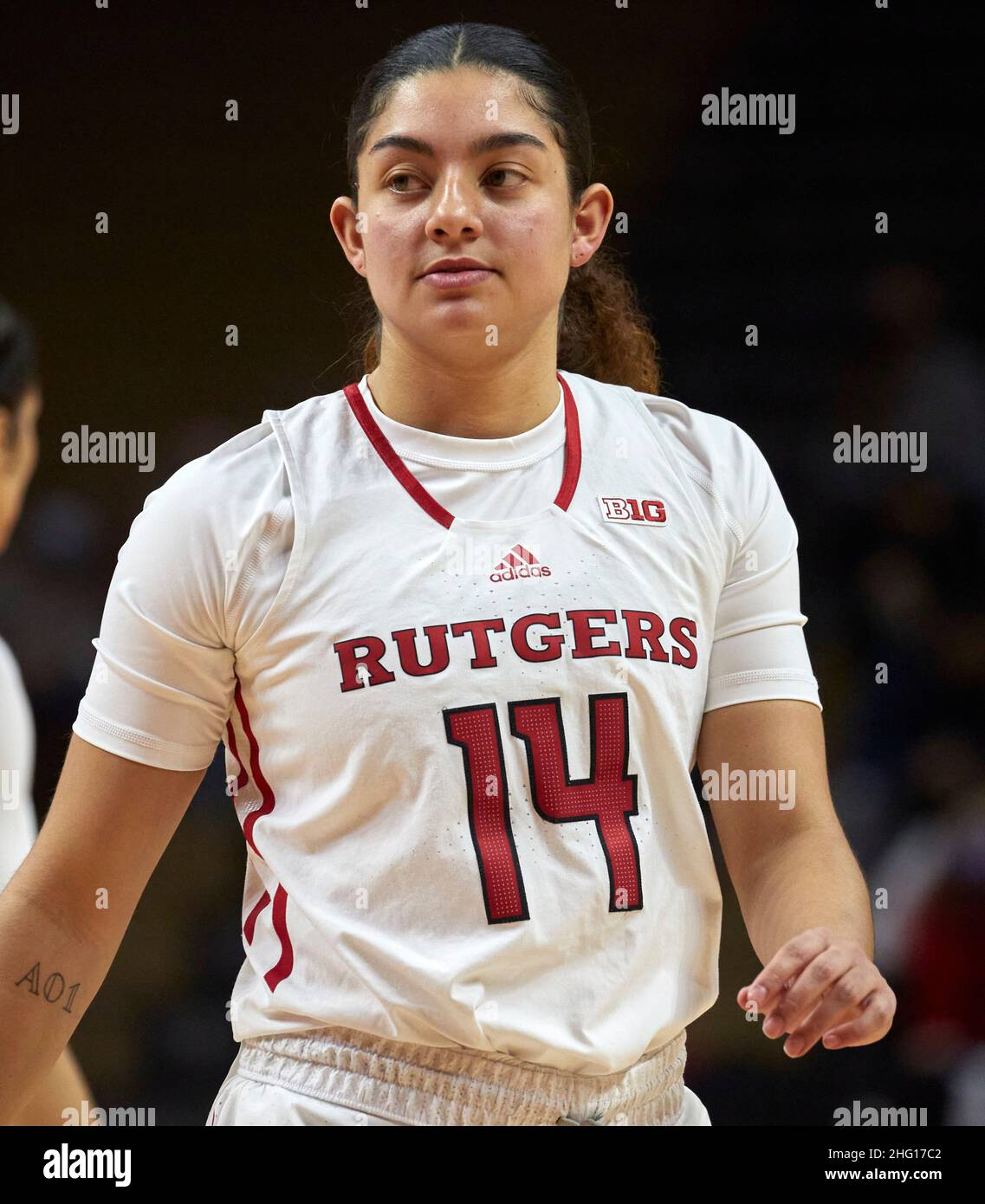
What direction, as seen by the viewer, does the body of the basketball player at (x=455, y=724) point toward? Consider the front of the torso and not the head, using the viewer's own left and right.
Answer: facing the viewer

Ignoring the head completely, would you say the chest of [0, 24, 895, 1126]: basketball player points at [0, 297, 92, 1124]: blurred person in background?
no
